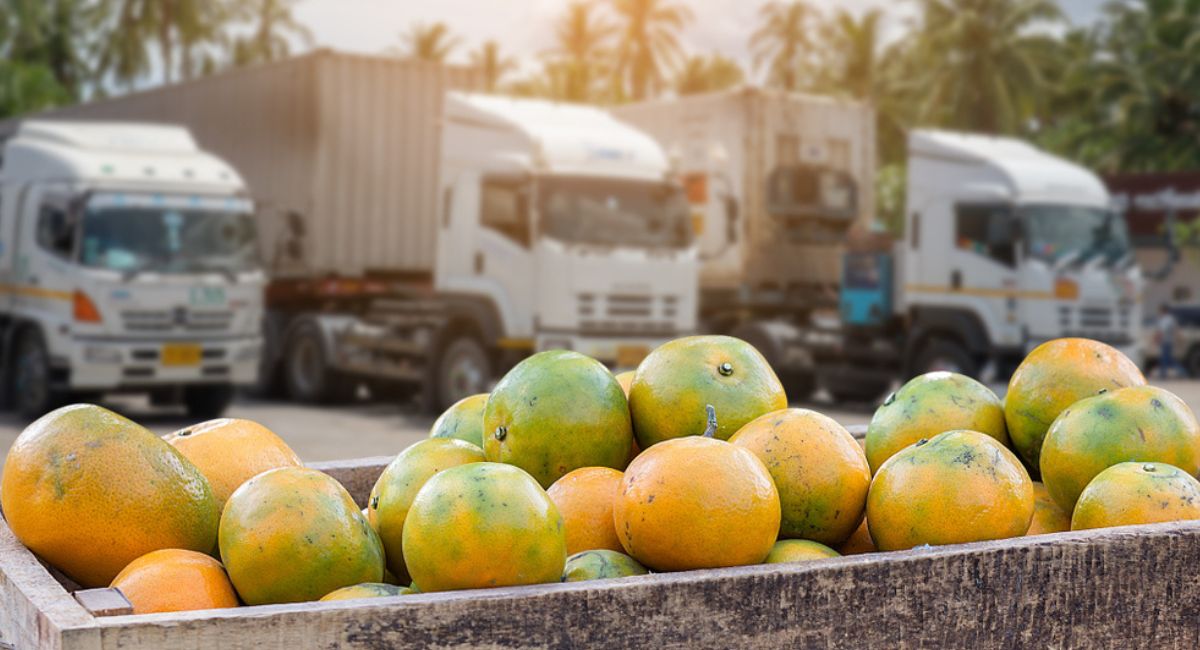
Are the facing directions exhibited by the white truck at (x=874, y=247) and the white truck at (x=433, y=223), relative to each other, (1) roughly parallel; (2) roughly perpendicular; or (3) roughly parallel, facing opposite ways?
roughly parallel

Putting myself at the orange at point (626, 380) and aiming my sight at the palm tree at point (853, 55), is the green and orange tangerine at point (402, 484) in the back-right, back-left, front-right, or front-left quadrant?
back-left

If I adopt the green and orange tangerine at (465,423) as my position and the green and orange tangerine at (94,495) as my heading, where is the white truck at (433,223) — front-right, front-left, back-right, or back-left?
back-right

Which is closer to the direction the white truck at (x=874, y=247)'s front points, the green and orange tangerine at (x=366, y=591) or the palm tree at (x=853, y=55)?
the green and orange tangerine

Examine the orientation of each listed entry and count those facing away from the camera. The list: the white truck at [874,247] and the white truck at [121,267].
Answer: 0

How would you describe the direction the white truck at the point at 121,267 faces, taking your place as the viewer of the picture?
facing the viewer and to the right of the viewer

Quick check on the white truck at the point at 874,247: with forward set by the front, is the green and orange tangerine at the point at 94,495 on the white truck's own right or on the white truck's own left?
on the white truck's own right

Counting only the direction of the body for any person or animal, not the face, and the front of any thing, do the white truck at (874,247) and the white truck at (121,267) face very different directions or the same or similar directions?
same or similar directions

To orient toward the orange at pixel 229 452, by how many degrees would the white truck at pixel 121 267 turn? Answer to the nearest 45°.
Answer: approximately 45° to its right

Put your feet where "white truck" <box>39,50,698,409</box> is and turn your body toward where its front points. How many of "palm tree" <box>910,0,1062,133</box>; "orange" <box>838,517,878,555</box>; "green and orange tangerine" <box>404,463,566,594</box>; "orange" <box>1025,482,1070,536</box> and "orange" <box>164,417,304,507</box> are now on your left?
1

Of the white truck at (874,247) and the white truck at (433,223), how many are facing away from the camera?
0

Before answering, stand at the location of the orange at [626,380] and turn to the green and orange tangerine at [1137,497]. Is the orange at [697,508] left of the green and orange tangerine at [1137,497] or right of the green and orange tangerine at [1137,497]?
right

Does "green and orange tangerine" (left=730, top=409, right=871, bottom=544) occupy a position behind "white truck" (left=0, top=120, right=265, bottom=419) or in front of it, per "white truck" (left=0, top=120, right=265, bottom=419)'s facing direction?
in front

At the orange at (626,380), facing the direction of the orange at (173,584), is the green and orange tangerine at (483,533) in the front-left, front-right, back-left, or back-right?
front-left

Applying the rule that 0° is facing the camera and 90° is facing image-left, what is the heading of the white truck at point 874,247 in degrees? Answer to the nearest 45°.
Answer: approximately 315°

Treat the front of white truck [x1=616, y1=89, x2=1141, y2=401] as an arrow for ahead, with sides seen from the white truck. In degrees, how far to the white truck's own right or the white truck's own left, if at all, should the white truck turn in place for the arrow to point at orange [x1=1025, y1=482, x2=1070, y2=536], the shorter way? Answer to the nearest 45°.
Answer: approximately 45° to the white truck's own right

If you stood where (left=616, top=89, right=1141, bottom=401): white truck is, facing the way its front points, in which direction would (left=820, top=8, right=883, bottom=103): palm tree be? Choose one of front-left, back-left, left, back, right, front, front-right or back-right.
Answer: back-left

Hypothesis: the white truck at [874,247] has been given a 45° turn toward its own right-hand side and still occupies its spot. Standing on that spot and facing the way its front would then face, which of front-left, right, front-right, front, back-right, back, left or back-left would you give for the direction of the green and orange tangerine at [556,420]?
front

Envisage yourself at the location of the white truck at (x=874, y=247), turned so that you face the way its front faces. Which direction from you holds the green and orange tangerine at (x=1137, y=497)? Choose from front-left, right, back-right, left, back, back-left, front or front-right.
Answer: front-right
